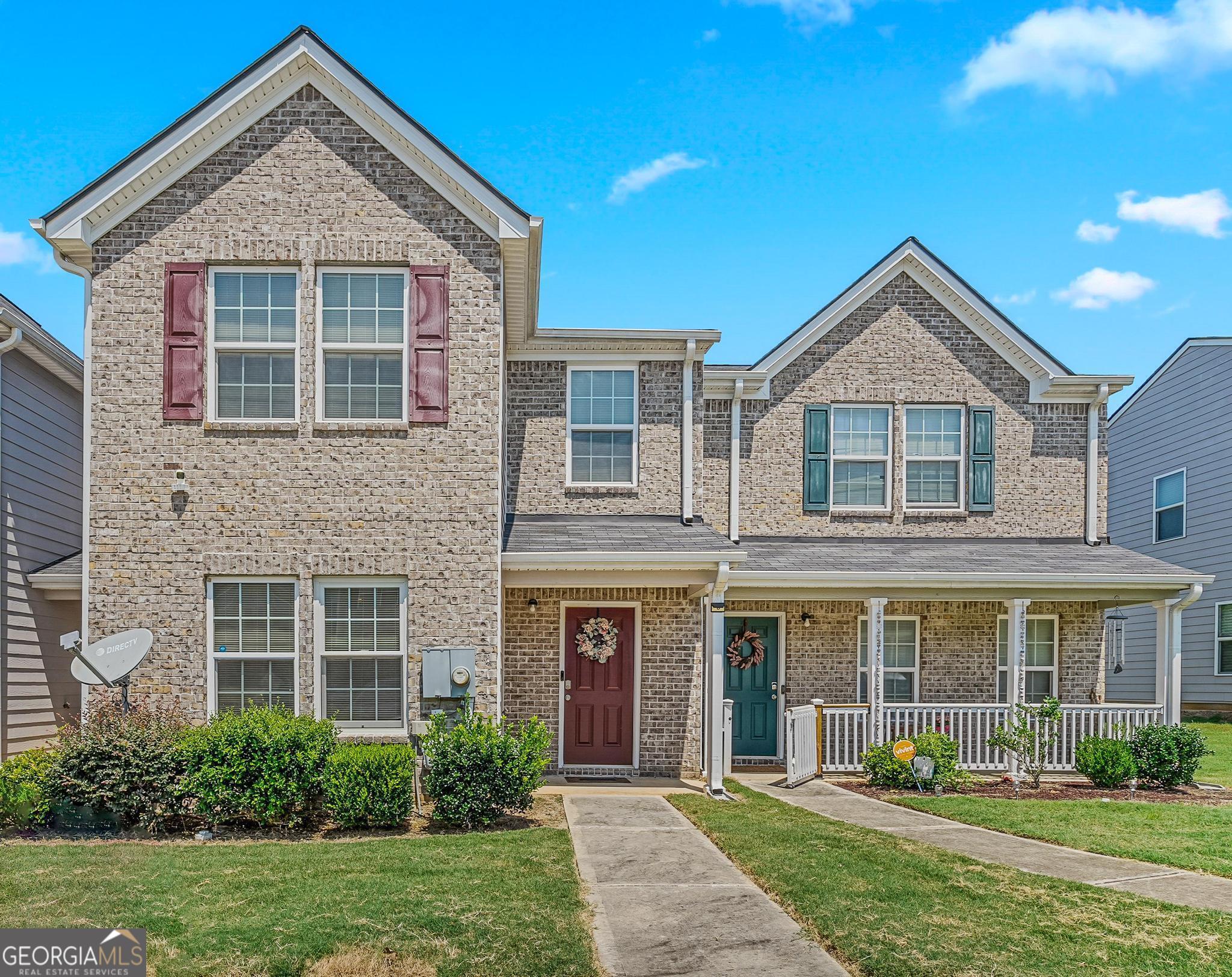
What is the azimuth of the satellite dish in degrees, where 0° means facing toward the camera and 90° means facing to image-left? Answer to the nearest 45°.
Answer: approximately 45°

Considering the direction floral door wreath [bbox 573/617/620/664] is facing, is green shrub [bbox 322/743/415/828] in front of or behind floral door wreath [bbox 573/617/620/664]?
in front

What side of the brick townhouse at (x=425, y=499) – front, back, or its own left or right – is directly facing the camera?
front

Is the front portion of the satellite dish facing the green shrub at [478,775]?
no

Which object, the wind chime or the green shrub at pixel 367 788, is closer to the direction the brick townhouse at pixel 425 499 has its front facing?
the green shrub

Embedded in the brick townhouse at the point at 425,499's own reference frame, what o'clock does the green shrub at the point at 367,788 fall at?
The green shrub is roughly at 12 o'clock from the brick townhouse.

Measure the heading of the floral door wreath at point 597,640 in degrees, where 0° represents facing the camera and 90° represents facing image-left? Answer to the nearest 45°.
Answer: approximately 0°

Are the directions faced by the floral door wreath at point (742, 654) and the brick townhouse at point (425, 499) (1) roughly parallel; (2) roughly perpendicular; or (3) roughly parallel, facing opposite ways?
roughly parallel

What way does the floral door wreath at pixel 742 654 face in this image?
toward the camera

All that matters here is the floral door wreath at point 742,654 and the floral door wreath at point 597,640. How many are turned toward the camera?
2
